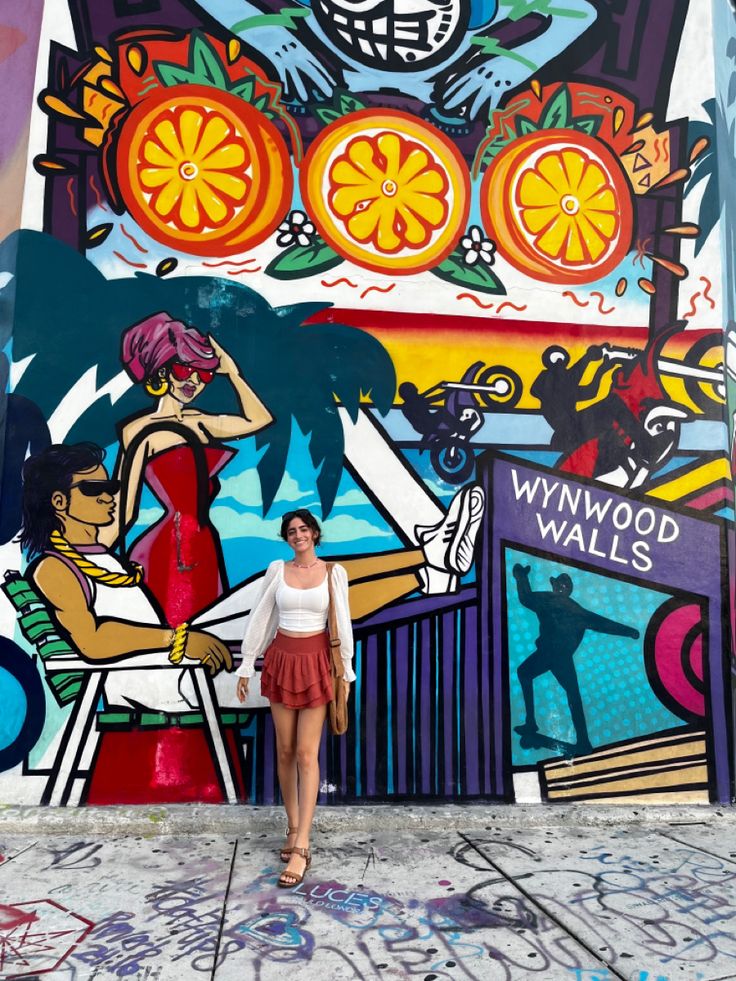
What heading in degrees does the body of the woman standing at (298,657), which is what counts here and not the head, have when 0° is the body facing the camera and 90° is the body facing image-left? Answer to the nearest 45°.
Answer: approximately 0°
